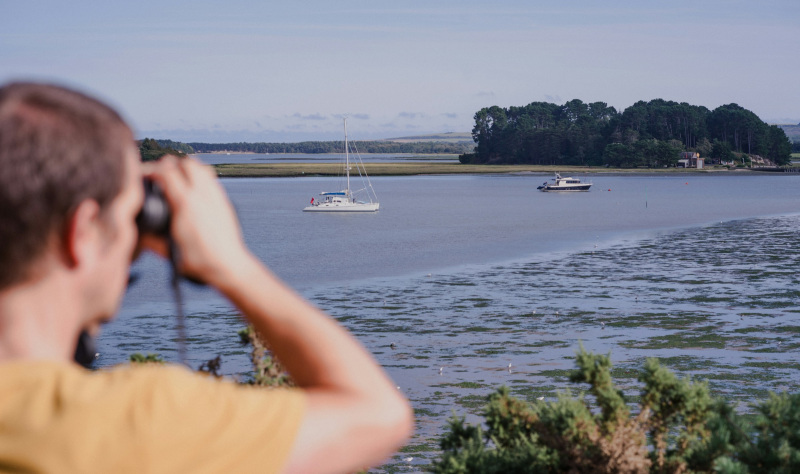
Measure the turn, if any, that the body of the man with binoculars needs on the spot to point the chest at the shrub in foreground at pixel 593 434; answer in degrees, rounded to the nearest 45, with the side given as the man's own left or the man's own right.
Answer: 0° — they already face it

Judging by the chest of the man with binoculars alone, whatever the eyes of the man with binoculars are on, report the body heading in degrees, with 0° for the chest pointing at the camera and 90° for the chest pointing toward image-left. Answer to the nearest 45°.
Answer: approximately 225°
